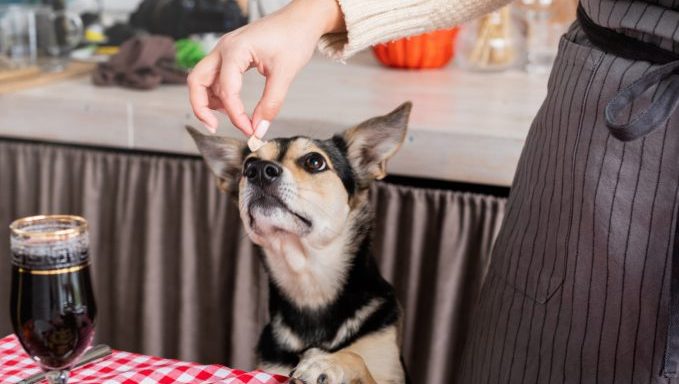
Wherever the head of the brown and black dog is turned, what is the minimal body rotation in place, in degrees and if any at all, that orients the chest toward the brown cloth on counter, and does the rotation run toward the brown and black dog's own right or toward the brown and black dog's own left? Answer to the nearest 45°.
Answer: approximately 90° to the brown and black dog's own right

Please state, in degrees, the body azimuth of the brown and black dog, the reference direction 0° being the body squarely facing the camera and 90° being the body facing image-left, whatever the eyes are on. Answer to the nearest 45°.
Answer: approximately 45°
